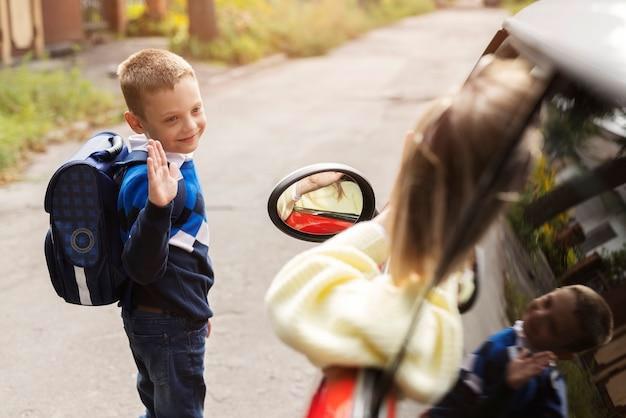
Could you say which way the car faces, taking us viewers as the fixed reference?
facing away from the viewer and to the left of the viewer

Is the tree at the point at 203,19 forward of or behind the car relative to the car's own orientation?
forward

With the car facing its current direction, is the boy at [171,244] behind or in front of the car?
in front

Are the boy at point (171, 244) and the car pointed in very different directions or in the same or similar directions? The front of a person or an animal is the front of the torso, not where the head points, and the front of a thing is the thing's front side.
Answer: very different directions

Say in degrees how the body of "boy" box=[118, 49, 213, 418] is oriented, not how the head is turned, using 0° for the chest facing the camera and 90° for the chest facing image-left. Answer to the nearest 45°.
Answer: approximately 315°

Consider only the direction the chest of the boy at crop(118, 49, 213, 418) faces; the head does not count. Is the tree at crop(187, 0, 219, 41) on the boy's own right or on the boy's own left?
on the boy's own left

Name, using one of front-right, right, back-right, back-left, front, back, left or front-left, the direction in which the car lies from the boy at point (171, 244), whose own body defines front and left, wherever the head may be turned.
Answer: front

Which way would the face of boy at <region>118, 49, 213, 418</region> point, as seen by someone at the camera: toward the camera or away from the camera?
toward the camera
